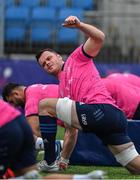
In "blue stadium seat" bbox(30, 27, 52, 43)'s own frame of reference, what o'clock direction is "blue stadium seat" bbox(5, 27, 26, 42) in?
"blue stadium seat" bbox(5, 27, 26, 42) is roughly at 3 o'clock from "blue stadium seat" bbox(30, 27, 52, 43).

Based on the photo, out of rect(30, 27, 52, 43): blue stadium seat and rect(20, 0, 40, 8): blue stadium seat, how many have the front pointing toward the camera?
2

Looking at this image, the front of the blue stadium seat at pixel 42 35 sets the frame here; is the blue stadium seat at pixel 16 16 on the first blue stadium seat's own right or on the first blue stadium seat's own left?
on the first blue stadium seat's own right

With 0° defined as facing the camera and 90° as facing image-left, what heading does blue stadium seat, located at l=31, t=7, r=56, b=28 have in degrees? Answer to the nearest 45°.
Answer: approximately 0°

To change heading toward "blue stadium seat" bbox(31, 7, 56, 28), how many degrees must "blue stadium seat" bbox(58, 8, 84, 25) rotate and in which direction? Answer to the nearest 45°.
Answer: approximately 90° to its right
